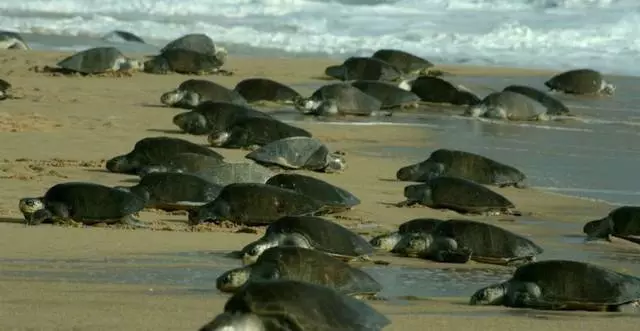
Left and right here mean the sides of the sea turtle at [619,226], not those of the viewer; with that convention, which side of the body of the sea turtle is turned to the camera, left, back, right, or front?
left

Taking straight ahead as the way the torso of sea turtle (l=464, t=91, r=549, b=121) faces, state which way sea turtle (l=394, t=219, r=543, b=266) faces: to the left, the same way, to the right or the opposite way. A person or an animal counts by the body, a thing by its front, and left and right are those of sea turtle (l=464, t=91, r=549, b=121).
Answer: the same way

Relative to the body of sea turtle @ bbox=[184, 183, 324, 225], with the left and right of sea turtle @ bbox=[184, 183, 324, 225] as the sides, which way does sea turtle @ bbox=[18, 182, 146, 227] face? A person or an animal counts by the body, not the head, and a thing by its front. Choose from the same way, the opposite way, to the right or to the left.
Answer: the same way

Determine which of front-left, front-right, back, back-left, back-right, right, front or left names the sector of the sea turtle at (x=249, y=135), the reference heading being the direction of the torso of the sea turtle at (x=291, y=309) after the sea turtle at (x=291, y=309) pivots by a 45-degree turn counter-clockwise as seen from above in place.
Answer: back-right

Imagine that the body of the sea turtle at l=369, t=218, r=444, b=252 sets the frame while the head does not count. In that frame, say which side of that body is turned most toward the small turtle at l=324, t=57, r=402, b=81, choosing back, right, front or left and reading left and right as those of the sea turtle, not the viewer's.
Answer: right

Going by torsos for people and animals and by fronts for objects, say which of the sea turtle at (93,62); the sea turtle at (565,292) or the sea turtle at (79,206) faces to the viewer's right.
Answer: the sea turtle at (93,62)

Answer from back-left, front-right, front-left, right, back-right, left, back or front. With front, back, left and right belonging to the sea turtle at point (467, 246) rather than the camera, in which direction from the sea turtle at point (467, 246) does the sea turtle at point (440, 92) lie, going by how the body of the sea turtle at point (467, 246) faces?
right

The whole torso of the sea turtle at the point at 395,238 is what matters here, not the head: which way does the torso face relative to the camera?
to the viewer's left

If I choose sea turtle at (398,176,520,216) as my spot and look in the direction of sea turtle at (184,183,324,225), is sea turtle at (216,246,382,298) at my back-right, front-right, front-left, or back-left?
front-left

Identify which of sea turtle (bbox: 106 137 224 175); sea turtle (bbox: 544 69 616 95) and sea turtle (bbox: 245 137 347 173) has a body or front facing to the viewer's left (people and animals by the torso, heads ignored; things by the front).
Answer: sea turtle (bbox: 106 137 224 175)

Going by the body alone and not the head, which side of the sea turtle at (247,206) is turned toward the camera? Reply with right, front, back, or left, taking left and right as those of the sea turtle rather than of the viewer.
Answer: left

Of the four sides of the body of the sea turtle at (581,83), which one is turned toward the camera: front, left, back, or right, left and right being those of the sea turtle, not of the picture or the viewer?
right

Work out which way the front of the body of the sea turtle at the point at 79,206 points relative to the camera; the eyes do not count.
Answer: to the viewer's left

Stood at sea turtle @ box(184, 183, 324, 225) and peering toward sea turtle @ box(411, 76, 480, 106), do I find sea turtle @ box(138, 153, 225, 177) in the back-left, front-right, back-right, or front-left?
front-left

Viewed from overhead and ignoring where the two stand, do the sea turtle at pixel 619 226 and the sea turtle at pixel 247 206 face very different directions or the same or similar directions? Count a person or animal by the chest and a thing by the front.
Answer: same or similar directions

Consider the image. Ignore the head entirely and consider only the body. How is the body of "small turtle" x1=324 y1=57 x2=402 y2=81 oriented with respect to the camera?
to the viewer's left

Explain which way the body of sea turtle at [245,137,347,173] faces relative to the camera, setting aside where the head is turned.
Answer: to the viewer's right

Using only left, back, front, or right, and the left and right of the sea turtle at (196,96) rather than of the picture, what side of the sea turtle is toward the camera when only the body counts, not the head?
left

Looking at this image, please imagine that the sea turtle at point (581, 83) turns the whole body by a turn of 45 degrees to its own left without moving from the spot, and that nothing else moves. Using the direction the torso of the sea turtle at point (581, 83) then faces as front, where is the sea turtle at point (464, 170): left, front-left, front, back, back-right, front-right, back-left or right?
back-right

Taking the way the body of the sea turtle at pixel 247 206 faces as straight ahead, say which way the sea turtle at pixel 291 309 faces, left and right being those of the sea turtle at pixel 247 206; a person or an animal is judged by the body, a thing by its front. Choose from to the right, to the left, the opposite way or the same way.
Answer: the same way
